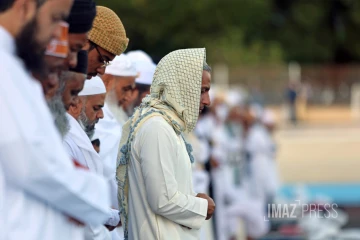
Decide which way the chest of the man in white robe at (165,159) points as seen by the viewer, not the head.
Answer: to the viewer's right

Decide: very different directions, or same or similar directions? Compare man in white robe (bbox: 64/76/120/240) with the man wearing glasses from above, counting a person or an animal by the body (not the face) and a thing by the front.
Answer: same or similar directions

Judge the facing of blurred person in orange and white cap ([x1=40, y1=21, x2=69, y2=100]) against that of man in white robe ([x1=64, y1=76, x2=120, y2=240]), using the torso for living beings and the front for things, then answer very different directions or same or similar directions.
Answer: same or similar directions

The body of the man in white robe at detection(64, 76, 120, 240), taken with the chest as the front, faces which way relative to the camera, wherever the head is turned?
to the viewer's right

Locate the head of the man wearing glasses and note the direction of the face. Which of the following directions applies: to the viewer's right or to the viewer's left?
to the viewer's right

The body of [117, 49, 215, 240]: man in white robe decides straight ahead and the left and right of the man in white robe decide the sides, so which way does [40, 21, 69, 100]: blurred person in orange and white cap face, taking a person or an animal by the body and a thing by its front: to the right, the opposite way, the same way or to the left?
the same way

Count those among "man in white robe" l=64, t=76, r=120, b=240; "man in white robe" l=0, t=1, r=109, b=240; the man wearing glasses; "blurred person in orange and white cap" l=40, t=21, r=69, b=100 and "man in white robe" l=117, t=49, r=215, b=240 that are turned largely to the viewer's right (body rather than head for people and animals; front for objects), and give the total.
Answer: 5

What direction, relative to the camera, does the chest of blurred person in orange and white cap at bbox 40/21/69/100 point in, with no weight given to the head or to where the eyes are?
to the viewer's right

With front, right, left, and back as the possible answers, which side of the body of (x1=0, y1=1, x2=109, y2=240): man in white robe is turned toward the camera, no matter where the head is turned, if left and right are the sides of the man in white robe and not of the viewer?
right

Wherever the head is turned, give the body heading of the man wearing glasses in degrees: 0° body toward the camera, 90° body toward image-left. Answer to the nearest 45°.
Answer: approximately 270°

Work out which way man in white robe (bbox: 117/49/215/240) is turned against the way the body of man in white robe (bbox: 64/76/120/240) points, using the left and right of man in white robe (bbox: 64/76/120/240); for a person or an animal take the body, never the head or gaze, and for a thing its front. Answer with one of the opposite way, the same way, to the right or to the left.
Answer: the same way

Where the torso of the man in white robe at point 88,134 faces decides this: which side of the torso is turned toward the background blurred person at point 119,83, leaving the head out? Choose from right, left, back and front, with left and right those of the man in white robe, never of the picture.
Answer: left
